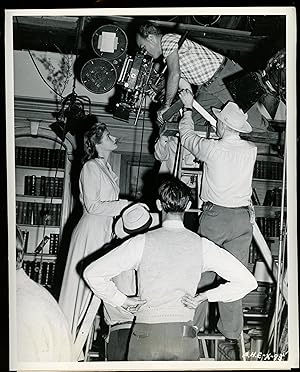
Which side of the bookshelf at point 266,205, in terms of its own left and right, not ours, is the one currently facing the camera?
front

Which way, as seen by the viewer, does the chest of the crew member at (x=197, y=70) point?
to the viewer's left

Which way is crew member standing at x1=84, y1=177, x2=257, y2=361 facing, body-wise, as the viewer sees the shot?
away from the camera

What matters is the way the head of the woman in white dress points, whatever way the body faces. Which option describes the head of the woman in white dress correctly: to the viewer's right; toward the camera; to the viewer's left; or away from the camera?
to the viewer's right

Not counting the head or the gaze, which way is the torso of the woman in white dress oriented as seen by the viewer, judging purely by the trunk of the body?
to the viewer's right

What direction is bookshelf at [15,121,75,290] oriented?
toward the camera

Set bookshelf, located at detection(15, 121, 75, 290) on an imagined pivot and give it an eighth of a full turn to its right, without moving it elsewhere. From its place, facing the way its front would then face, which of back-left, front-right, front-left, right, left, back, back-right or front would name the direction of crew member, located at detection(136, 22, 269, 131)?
back-left
